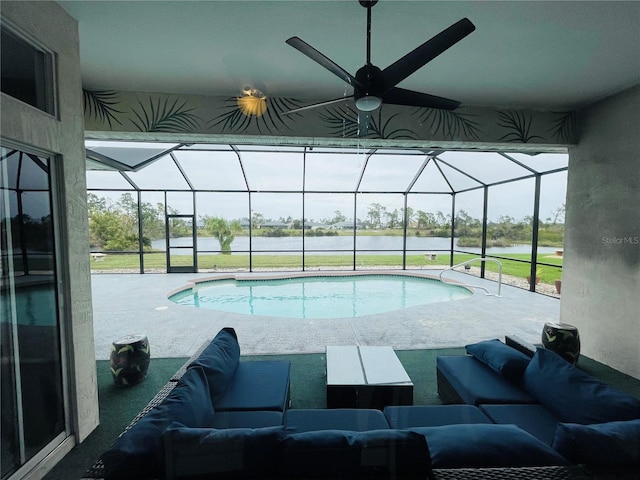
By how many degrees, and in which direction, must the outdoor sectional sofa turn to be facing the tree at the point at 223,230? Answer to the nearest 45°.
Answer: approximately 45° to its left

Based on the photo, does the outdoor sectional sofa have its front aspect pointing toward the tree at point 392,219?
yes

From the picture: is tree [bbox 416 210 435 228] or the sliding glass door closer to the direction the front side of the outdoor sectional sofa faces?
the tree

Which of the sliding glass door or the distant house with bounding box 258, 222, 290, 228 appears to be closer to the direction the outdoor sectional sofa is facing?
the distant house

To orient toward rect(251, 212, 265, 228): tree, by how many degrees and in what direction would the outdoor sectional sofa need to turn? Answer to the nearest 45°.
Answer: approximately 45° to its left

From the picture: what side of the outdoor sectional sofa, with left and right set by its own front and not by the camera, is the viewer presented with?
back
